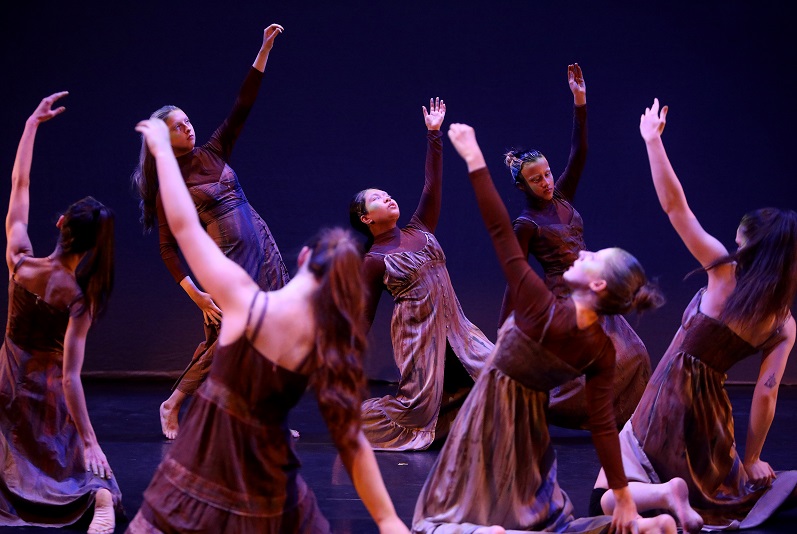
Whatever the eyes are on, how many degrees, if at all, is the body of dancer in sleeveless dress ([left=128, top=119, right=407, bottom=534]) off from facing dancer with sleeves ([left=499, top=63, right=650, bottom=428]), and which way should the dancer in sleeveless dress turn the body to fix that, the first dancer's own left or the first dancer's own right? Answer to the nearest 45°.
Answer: approximately 45° to the first dancer's own right

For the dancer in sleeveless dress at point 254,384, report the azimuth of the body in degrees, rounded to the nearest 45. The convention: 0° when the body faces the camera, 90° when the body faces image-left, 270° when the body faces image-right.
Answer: approximately 180°

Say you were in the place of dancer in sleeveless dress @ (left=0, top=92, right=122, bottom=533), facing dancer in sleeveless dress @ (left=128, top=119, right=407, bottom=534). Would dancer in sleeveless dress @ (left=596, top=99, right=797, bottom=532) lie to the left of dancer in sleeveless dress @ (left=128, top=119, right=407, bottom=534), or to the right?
left

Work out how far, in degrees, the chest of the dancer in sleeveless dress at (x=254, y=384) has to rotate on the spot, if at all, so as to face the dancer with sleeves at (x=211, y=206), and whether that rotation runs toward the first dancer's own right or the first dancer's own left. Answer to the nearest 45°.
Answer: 0° — they already face them

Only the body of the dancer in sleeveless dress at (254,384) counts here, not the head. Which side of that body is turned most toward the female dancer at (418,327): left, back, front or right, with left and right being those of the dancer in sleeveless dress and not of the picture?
front

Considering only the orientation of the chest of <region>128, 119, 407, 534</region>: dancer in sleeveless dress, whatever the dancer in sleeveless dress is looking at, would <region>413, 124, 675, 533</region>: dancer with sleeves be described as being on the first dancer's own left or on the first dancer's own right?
on the first dancer's own right

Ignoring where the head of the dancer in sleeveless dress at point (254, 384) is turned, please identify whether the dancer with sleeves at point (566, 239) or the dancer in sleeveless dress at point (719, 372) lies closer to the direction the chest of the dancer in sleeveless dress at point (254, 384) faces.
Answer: the dancer with sleeves

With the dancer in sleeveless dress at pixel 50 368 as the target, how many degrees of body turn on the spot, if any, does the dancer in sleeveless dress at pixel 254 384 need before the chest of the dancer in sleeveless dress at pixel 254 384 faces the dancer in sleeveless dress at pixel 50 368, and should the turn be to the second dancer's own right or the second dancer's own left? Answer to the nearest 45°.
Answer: approximately 45° to the second dancer's own left
